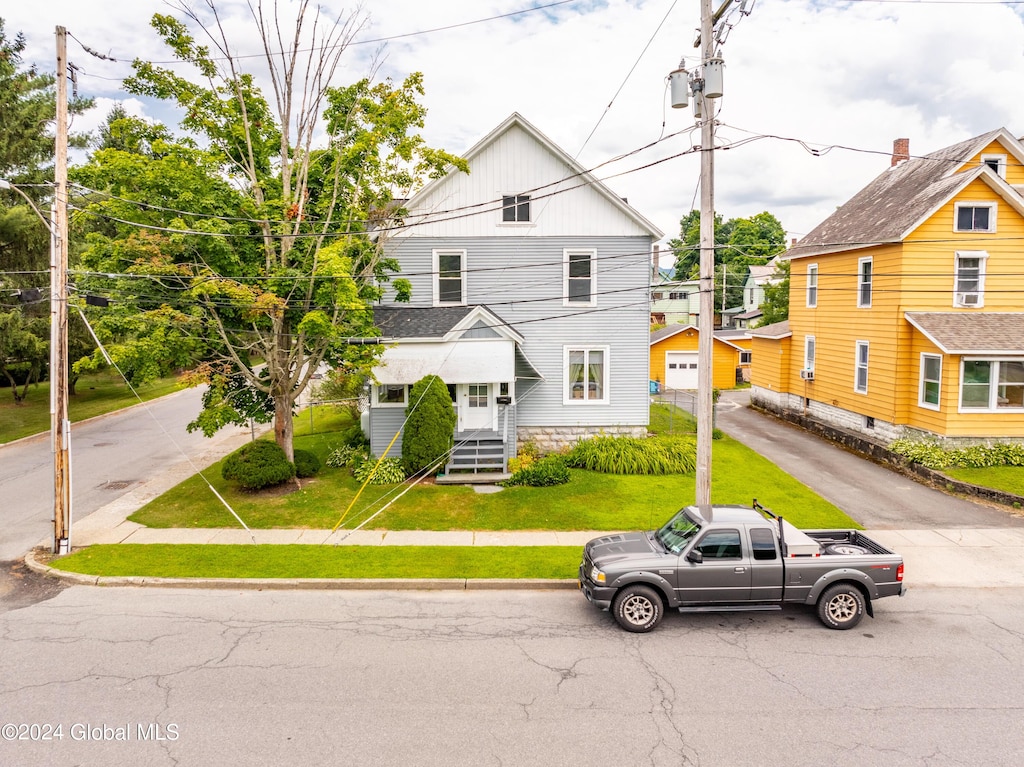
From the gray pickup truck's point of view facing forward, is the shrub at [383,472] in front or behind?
in front

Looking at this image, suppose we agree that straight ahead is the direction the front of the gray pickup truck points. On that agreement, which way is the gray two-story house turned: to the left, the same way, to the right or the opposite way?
to the left

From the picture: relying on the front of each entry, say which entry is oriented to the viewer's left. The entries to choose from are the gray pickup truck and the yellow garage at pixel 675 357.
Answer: the gray pickup truck

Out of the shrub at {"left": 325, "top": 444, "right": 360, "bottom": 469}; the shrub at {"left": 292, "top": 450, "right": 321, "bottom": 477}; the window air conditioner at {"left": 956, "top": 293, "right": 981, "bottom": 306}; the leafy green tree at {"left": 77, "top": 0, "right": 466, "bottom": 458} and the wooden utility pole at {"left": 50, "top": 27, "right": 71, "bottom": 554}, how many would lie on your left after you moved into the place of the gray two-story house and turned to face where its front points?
1

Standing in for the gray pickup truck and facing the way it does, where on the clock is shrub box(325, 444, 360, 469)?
The shrub is roughly at 1 o'clock from the gray pickup truck.

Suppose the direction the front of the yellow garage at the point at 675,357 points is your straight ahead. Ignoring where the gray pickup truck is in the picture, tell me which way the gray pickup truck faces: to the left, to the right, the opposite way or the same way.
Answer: to the right

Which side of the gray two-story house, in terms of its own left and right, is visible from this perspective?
front

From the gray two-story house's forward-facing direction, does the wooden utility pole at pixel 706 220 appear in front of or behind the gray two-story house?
in front

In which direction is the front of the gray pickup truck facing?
to the viewer's left

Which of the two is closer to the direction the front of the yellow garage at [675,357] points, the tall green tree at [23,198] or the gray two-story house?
the gray two-story house

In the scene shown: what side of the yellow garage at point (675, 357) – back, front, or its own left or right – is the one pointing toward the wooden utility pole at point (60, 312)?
front

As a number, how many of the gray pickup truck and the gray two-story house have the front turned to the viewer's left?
1

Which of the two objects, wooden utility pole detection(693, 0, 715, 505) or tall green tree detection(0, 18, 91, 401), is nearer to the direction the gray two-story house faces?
the wooden utility pole

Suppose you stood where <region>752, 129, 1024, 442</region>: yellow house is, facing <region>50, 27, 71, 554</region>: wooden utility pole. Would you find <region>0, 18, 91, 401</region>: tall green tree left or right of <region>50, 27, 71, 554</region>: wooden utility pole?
right

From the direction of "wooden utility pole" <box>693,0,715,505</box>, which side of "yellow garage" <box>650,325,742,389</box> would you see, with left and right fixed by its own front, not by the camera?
front
